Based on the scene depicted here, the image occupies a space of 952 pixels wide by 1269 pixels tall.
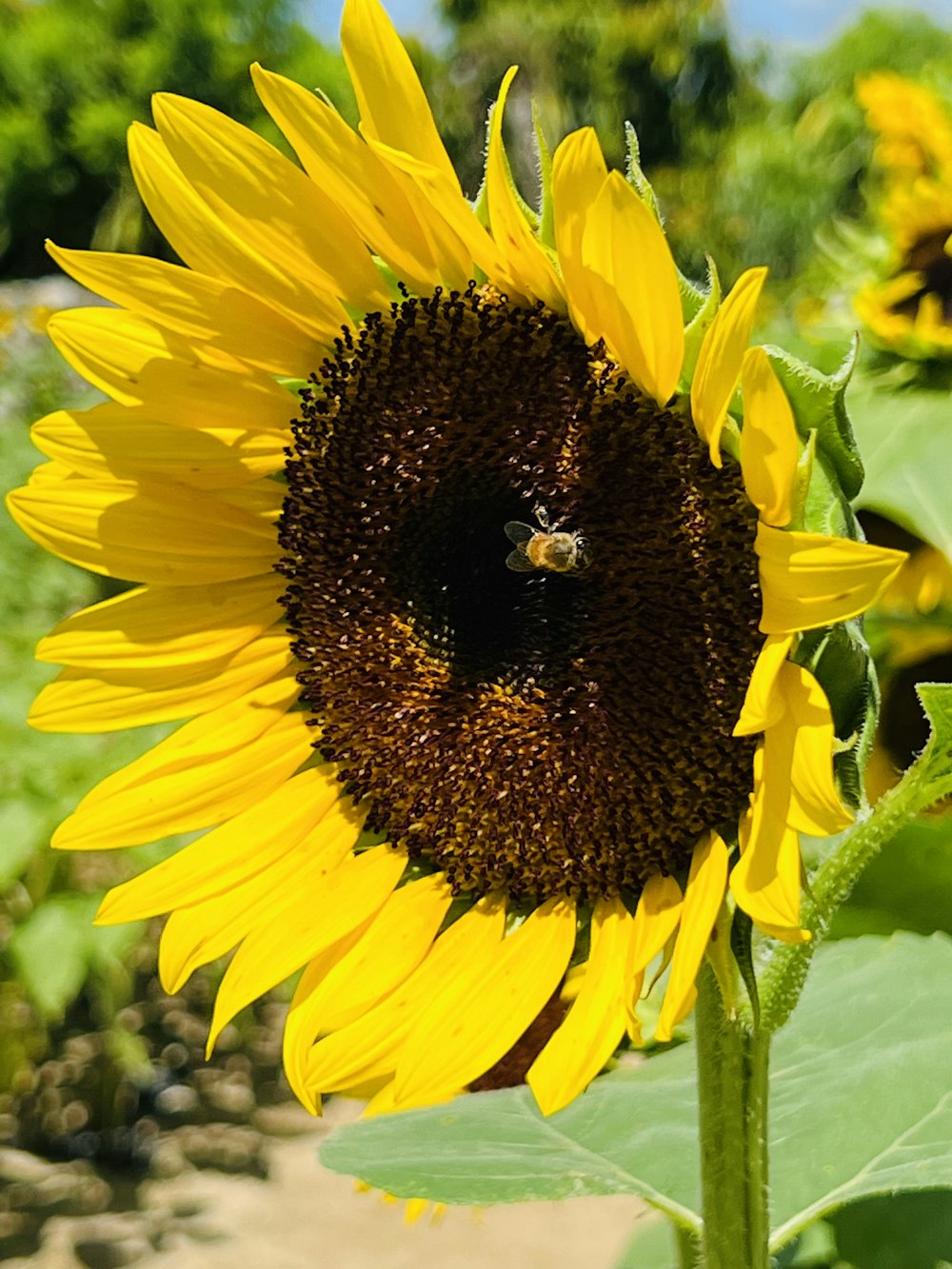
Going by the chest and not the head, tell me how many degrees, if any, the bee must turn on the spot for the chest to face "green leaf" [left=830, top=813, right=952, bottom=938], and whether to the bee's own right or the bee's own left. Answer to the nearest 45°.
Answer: approximately 45° to the bee's own left

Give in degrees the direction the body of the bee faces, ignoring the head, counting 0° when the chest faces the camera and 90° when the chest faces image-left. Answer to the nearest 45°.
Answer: approximately 270°

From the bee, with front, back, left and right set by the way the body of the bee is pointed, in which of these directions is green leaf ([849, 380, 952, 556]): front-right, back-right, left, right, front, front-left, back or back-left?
front-left

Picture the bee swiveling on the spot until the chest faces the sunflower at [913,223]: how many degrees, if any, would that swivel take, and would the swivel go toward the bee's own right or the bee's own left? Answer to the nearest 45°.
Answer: approximately 45° to the bee's own left
